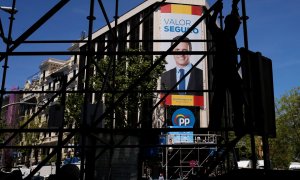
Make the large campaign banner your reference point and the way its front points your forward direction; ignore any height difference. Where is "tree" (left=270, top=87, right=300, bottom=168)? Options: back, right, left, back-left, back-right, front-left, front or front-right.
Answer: left

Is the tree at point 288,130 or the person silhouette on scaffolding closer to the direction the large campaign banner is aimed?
the person silhouette on scaffolding

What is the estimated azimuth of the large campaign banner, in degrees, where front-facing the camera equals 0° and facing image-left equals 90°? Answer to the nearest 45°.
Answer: approximately 0°

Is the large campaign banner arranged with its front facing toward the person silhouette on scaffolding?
yes
